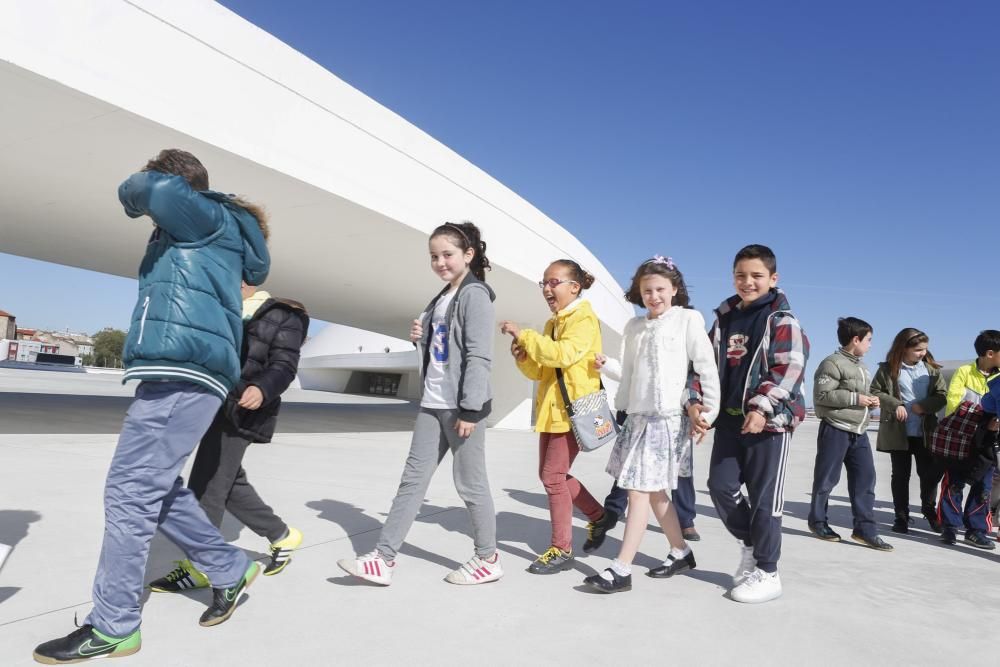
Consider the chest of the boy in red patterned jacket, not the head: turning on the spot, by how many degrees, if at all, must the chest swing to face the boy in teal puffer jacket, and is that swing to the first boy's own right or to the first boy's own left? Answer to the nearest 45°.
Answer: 0° — they already face them

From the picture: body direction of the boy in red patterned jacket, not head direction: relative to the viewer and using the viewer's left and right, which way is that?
facing the viewer and to the left of the viewer

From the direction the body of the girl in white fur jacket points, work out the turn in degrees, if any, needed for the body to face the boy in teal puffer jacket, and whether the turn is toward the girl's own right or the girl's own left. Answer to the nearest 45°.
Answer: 0° — they already face them

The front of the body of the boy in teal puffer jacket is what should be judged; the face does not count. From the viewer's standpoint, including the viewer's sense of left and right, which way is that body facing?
facing to the left of the viewer

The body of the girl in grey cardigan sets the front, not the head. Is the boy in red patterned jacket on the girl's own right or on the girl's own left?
on the girl's own left

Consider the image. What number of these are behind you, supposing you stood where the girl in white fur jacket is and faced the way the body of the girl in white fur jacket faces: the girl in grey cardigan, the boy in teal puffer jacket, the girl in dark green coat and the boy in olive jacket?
2

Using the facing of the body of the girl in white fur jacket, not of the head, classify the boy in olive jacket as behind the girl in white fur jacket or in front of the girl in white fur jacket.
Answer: behind
